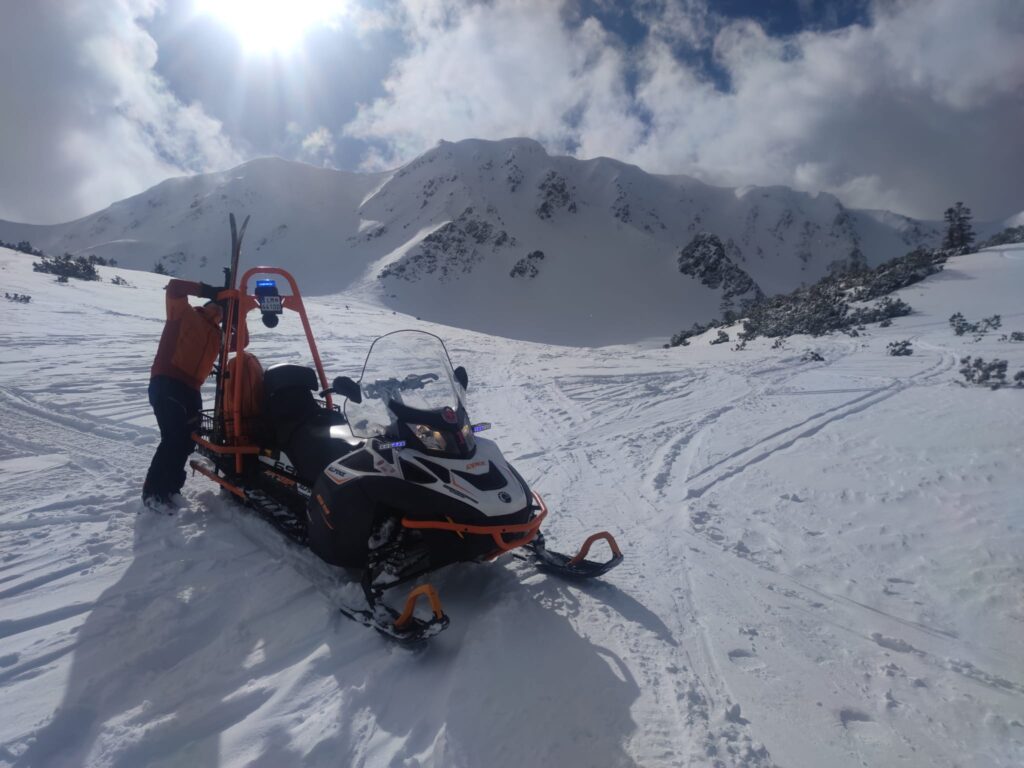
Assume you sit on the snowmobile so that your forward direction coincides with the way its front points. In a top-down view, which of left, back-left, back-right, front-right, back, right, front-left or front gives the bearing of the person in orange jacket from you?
back

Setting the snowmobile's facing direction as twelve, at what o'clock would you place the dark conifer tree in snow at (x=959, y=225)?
The dark conifer tree in snow is roughly at 9 o'clock from the snowmobile.

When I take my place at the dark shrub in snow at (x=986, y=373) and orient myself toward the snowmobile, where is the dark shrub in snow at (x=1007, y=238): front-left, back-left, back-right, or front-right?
back-right

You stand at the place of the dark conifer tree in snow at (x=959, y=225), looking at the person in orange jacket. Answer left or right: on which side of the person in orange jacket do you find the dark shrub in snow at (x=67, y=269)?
right

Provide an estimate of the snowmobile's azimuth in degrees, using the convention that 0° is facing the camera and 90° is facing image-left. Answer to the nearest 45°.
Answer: approximately 315°

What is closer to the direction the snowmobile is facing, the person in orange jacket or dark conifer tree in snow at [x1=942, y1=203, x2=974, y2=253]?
the dark conifer tree in snow

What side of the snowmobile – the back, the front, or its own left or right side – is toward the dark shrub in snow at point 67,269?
back

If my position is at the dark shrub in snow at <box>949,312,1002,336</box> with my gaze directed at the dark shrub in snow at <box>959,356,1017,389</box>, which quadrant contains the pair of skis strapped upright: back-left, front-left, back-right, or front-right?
front-right

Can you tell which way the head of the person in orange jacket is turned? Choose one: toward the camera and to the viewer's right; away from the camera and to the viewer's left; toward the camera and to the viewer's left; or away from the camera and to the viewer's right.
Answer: away from the camera and to the viewer's right

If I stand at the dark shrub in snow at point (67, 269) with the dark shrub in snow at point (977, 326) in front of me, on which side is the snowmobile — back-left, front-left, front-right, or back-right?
front-right

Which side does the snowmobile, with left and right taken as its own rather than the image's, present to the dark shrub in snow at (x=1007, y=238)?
left
